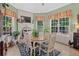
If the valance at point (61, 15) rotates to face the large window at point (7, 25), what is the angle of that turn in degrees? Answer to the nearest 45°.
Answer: approximately 45° to its right

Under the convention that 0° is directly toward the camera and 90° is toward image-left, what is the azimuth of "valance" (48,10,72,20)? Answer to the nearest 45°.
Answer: approximately 45°
